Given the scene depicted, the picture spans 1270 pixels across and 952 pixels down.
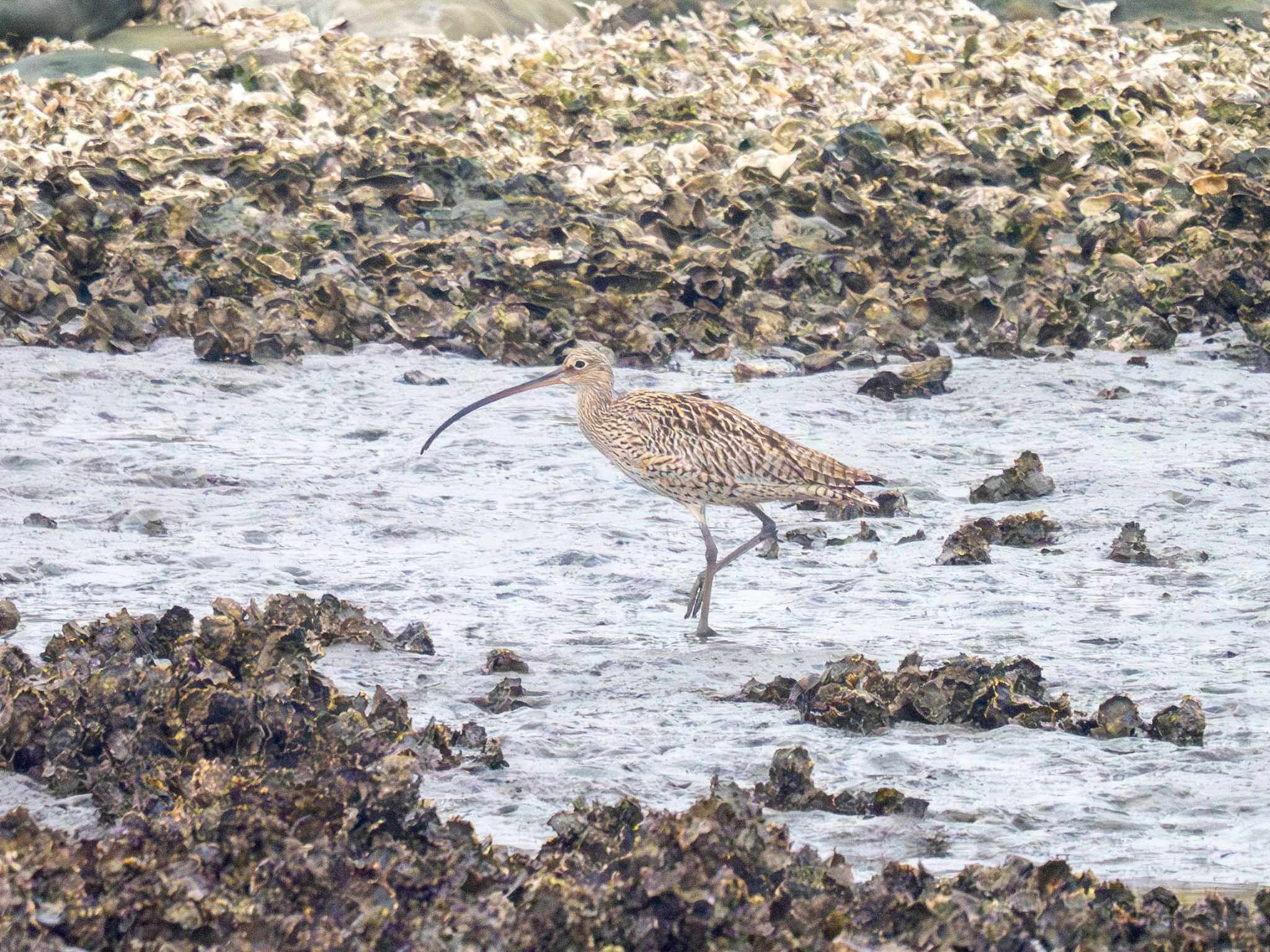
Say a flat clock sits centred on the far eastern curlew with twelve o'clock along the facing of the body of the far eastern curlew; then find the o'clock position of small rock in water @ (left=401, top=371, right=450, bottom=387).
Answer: The small rock in water is roughly at 2 o'clock from the far eastern curlew.

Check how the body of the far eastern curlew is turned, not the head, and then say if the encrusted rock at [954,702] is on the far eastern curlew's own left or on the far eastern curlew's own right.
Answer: on the far eastern curlew's own left

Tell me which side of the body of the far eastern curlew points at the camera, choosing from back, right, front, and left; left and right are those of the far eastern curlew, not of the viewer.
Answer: left

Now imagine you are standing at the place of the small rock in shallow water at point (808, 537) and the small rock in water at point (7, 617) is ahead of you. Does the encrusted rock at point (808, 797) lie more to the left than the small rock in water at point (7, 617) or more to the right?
left

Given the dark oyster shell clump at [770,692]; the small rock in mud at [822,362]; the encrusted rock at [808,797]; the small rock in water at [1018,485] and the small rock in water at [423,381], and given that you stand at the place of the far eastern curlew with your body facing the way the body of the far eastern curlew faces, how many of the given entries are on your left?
2

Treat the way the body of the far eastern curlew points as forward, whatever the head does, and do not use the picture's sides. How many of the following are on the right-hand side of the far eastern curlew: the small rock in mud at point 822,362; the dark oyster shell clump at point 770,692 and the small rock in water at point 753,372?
2

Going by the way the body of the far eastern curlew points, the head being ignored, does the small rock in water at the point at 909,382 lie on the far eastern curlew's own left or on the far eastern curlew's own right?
on the far eastern curlew's own right

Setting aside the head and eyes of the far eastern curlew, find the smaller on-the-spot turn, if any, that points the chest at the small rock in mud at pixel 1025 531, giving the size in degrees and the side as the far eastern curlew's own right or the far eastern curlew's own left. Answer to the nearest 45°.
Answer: approximately 180°

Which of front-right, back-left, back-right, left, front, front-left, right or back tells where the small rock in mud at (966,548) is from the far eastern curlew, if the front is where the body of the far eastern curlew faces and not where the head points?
back

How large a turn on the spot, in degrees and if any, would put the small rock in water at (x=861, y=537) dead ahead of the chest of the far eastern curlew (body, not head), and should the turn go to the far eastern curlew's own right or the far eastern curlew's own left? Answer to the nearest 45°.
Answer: approximately 135° to the far eastern curlew's own right

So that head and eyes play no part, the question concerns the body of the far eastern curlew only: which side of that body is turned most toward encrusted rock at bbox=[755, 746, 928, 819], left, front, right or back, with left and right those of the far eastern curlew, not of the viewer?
left

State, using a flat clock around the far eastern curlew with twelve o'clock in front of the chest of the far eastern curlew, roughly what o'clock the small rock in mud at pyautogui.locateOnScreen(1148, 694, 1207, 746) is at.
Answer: The small rock in mud is roughly at 8 o'clock from the far eastern curlew.
